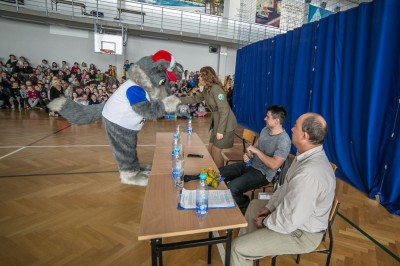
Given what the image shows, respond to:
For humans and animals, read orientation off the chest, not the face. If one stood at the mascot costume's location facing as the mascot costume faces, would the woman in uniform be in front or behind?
in front

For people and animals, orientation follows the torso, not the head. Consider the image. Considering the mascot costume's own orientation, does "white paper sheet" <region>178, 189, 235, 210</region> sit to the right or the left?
on its right

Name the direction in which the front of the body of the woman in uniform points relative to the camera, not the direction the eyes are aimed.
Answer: to the viewer's left

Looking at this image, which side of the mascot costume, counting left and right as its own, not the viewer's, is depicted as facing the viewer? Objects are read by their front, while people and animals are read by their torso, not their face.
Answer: right

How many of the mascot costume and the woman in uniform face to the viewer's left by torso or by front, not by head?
1

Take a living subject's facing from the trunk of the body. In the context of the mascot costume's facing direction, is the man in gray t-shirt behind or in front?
in front

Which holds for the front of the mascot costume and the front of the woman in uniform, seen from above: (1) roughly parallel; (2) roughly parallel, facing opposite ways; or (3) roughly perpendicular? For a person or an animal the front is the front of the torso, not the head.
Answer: roughly parallel, facing opposite ways

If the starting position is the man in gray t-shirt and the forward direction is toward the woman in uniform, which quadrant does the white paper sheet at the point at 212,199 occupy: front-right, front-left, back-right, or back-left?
back-left

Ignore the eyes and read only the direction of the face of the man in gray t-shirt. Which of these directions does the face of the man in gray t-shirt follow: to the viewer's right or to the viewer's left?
to the viewer's left

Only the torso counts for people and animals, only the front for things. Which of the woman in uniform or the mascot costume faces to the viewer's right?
the mascot costume

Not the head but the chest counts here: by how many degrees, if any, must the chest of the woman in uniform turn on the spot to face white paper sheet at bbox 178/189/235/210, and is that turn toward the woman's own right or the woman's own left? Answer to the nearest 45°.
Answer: approximately 90° to the woman's own left

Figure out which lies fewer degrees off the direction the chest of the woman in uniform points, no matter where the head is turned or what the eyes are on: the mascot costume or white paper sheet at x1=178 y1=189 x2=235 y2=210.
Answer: the mascot costume
